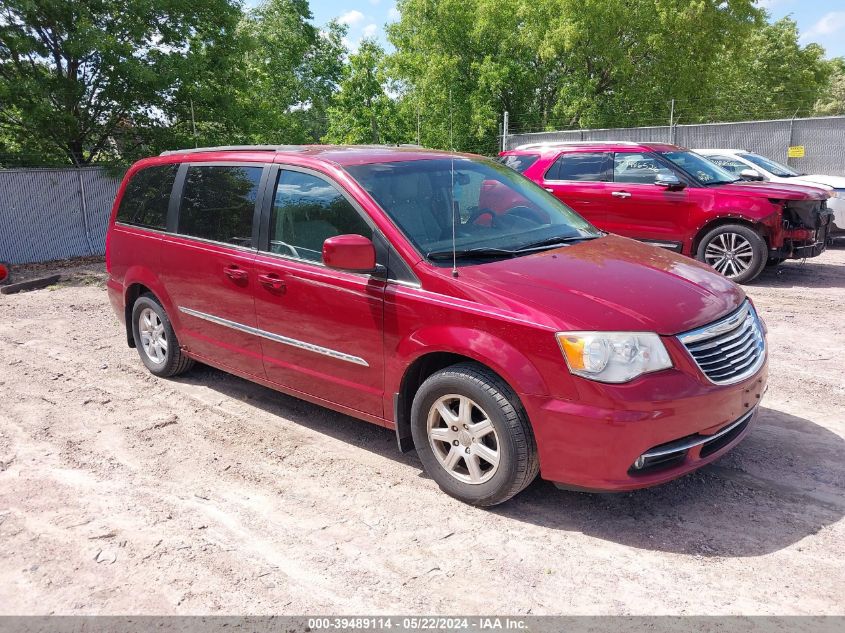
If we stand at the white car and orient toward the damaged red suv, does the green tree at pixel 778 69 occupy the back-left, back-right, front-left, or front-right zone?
back-right

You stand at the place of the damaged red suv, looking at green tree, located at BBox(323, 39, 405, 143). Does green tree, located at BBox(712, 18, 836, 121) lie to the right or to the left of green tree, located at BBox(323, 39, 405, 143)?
right

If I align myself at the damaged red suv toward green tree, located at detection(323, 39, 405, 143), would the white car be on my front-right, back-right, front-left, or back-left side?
front-right

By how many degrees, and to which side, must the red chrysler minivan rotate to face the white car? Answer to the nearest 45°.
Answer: approximately 90° to its left

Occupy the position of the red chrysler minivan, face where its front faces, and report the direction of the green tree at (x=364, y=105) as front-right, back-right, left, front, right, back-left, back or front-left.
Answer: back-left

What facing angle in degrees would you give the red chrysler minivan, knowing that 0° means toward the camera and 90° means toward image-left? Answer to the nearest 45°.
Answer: approximately 315°

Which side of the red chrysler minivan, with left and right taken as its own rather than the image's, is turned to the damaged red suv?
left

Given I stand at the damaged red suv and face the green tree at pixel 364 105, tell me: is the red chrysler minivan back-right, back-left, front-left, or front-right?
back-left

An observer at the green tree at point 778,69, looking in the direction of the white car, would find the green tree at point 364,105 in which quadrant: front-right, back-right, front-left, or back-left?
front-right

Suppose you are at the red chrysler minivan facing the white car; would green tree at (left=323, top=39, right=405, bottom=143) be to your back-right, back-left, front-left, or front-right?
front-left
